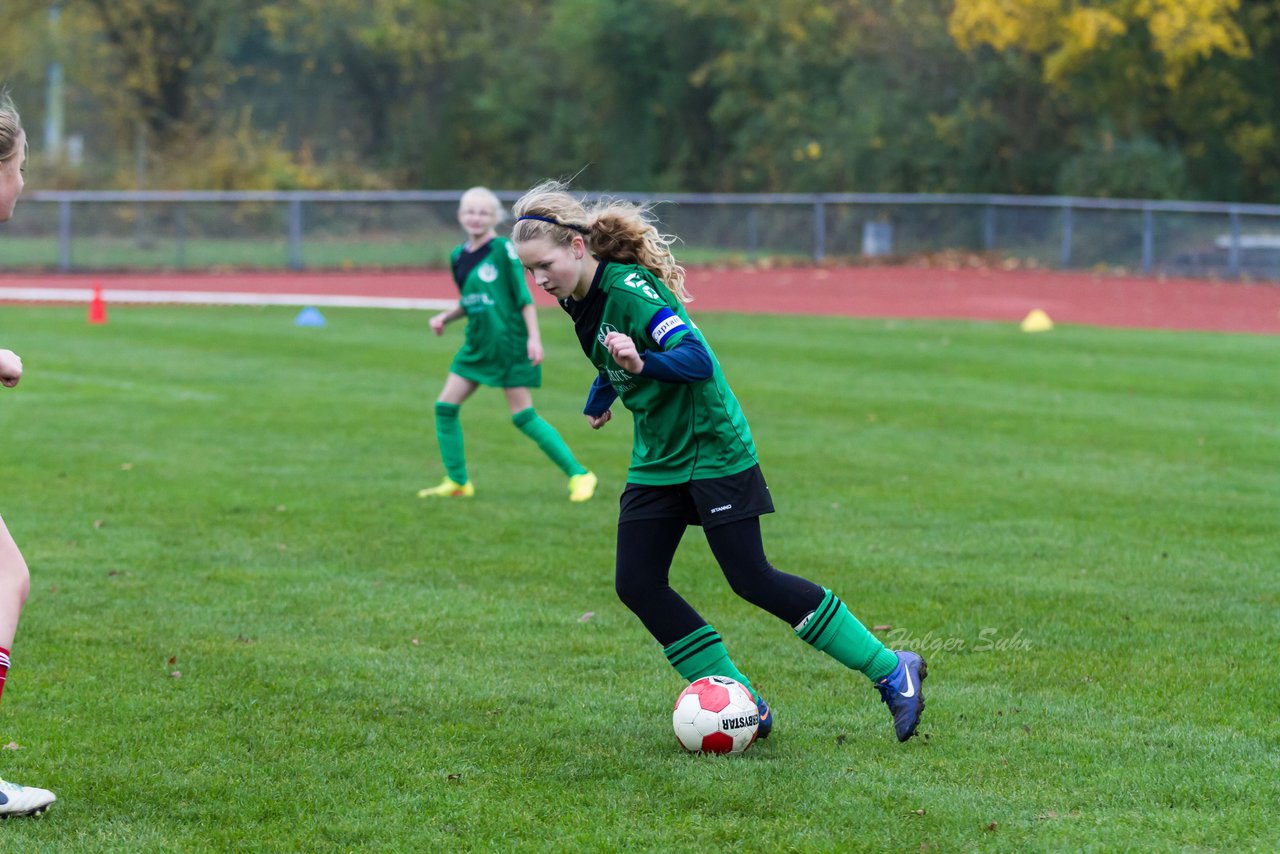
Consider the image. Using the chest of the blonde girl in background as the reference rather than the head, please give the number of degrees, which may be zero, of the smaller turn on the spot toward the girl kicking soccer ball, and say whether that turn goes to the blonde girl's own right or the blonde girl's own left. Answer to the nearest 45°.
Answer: approximately 45° to the blonde girl's own left

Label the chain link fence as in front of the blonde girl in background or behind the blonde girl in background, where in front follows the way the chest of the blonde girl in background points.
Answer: behind

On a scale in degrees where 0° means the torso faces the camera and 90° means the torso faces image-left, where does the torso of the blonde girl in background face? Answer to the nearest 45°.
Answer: approximately 45°

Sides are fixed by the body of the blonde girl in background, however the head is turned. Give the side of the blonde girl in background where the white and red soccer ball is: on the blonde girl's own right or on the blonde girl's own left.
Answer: on the blonde girl's own left
